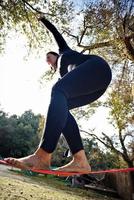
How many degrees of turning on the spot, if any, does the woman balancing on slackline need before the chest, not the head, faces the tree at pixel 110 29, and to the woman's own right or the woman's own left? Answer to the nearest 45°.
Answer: approximately 90° to the woman's own right

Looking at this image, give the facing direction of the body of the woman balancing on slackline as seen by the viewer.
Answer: to the viewer's left
